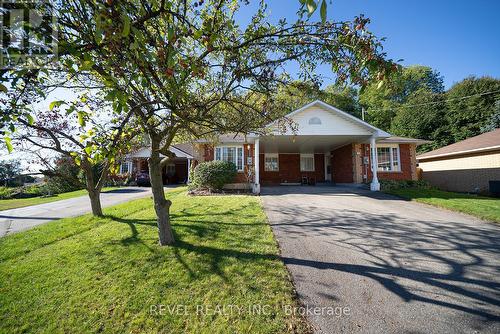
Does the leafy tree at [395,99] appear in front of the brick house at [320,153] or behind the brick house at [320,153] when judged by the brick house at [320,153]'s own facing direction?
behind

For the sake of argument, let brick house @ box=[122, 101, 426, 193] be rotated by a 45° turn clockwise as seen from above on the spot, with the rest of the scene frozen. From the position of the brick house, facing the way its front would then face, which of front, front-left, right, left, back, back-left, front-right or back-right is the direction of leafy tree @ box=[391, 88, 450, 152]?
back

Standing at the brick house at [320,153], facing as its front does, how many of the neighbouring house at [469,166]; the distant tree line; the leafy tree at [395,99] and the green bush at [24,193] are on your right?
1

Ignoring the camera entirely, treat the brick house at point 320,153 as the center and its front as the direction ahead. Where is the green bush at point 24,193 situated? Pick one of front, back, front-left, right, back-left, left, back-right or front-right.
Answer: right

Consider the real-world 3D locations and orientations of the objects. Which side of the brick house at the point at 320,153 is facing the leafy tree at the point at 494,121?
left

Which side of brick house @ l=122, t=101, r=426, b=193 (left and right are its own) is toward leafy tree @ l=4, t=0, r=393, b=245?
front

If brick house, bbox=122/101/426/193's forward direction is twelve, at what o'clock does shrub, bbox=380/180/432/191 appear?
The shrub is roughly at 9 o'clock from the brick house.

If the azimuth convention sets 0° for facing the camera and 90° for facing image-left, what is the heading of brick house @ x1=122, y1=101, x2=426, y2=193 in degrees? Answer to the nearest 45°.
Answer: approximately 0°

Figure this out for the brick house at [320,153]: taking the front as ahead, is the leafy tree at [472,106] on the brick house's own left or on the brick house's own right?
on the brick house's own left

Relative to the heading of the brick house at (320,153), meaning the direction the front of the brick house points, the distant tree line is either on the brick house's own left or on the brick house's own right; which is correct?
on the brick house's own left

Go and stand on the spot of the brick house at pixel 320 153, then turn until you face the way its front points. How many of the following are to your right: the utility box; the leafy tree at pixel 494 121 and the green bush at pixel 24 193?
1
